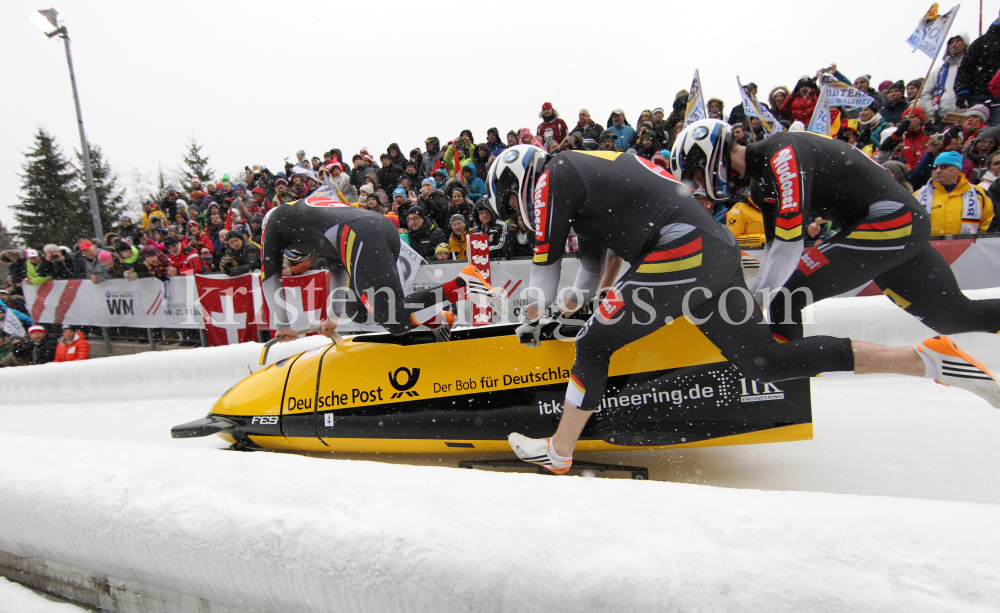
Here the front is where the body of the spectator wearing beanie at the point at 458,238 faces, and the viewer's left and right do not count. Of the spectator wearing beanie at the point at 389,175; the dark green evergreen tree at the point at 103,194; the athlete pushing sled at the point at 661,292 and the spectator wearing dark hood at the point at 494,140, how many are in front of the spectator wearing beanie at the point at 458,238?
1

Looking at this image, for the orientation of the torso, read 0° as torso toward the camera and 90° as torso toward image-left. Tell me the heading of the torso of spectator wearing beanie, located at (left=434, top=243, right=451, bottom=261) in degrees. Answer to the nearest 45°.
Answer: approximately 0°

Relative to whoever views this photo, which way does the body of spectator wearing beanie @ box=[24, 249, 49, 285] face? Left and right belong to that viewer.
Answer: facing the viewer and to the right of the viewer

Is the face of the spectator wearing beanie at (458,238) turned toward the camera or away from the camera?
toward the camera

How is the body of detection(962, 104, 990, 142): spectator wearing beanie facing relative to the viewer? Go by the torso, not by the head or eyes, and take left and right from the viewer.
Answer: facing the viewer and to the left of the viewer

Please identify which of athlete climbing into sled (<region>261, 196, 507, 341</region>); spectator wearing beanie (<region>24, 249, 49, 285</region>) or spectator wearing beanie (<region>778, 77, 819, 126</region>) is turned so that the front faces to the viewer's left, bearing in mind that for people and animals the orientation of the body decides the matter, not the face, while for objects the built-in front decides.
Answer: the athlete climbing into sled

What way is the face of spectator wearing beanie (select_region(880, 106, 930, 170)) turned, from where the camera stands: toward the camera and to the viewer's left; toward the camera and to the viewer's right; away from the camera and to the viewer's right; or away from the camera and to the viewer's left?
toward the camera and to the viewer's left

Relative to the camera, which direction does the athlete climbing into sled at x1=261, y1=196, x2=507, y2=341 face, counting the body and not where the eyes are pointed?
to the viewer's left

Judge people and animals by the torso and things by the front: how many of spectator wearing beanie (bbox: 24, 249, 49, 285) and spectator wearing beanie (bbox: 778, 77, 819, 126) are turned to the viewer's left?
0

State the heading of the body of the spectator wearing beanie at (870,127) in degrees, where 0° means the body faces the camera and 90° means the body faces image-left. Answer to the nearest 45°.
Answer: approximately 45°

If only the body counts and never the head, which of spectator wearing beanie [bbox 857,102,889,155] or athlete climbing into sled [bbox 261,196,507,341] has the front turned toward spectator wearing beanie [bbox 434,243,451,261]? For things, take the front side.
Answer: spectator wearing beanie [bbox 857,102,889,155]

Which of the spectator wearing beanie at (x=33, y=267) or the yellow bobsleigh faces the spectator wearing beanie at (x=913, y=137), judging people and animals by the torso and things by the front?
the spectator wearing beanie at (x=33, y=267)

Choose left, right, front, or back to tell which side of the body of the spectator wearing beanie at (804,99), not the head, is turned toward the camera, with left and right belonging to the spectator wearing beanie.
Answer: front

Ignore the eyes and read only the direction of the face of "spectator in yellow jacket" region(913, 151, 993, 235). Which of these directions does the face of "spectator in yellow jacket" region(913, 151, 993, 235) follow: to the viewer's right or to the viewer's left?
to the viewer's left

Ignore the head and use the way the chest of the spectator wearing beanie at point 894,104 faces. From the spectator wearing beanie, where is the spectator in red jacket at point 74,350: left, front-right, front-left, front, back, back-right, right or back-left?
right

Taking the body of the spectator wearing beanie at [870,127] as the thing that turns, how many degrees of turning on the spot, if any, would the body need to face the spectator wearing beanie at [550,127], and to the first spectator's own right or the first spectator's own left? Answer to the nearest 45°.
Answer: approximately 45° to the first spectator's own right
